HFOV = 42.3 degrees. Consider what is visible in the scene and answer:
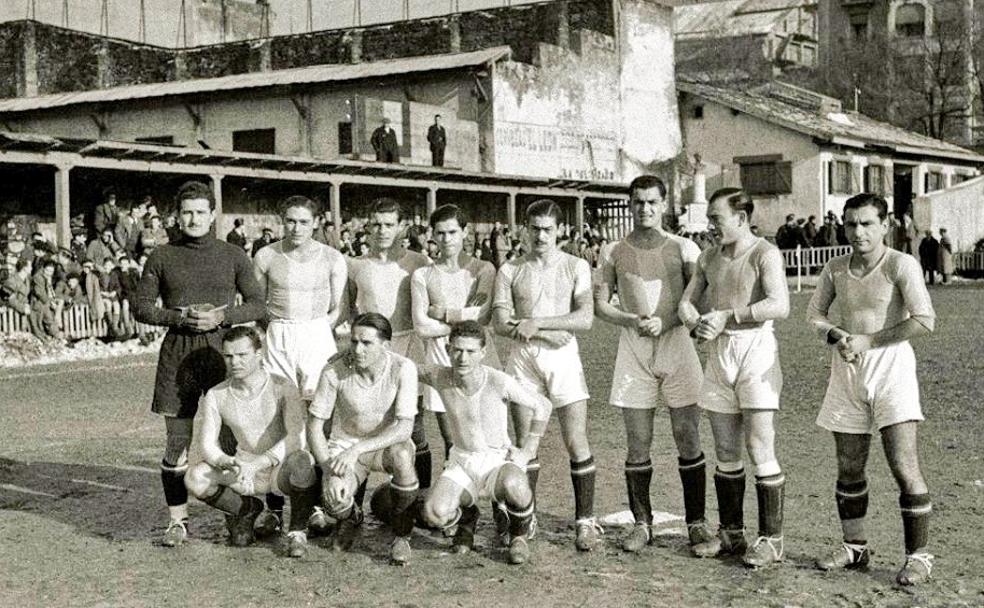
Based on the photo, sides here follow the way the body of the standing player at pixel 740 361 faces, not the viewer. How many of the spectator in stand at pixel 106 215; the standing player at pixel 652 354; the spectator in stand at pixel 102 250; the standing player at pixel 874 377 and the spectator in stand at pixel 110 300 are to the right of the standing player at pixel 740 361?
4

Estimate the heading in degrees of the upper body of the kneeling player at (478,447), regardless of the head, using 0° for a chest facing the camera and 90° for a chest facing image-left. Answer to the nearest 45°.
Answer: approximately 0°

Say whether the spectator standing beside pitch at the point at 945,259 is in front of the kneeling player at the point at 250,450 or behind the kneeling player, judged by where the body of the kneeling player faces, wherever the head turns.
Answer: behind

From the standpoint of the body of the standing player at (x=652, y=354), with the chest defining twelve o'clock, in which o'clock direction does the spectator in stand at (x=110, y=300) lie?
The spectator in stand is roughly at 5 o'clock from the standing player.

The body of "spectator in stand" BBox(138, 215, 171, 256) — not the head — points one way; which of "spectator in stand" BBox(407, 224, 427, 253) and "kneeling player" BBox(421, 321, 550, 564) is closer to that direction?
the kneeling player

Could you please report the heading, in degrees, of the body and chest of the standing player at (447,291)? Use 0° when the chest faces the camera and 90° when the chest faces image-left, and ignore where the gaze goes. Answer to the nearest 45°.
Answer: approximately 0°

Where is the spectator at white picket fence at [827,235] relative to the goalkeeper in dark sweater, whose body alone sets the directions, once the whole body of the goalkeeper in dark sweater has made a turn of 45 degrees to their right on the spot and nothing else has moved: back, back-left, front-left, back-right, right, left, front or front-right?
back

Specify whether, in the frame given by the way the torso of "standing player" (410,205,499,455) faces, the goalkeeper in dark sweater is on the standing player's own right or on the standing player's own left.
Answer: on the standing player's own right

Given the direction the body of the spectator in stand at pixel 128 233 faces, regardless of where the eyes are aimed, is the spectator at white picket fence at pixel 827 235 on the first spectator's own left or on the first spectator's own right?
on the first spectator's own left
